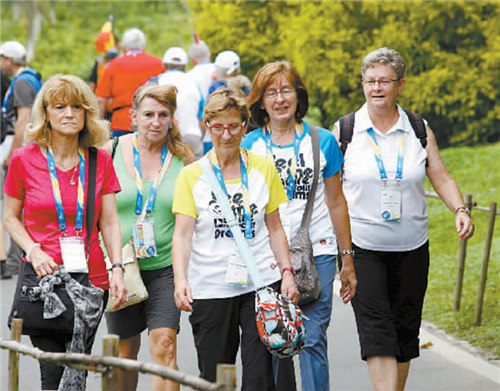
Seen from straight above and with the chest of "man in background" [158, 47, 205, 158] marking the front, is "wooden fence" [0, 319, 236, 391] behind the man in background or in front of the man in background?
behind

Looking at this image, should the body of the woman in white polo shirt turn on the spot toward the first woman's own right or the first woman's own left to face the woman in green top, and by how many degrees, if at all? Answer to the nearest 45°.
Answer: approximately 90° to the first woman's own right

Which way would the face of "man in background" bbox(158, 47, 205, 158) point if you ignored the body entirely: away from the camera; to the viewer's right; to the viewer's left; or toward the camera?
away from the camera

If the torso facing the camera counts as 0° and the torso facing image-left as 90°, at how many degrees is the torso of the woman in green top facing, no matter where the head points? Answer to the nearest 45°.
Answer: approximately 0°

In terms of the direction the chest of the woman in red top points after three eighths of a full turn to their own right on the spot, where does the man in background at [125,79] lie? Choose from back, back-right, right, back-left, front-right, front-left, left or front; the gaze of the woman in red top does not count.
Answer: front-right

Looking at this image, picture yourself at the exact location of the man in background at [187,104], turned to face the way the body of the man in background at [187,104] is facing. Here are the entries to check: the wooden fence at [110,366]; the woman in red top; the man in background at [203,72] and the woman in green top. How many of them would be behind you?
3

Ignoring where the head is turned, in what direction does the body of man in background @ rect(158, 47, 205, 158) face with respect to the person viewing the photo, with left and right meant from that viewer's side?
facing away from the viewer

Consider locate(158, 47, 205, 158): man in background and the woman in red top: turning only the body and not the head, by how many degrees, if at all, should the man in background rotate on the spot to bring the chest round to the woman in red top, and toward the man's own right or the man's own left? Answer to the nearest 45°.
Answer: approximately 180°

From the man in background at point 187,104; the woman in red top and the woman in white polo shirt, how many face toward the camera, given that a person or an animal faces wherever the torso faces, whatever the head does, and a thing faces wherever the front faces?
2

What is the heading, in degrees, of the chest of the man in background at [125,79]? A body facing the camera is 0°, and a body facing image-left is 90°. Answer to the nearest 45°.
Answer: approximately 180°

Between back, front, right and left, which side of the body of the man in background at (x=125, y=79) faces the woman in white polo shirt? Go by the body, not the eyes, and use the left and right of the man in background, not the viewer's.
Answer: back
